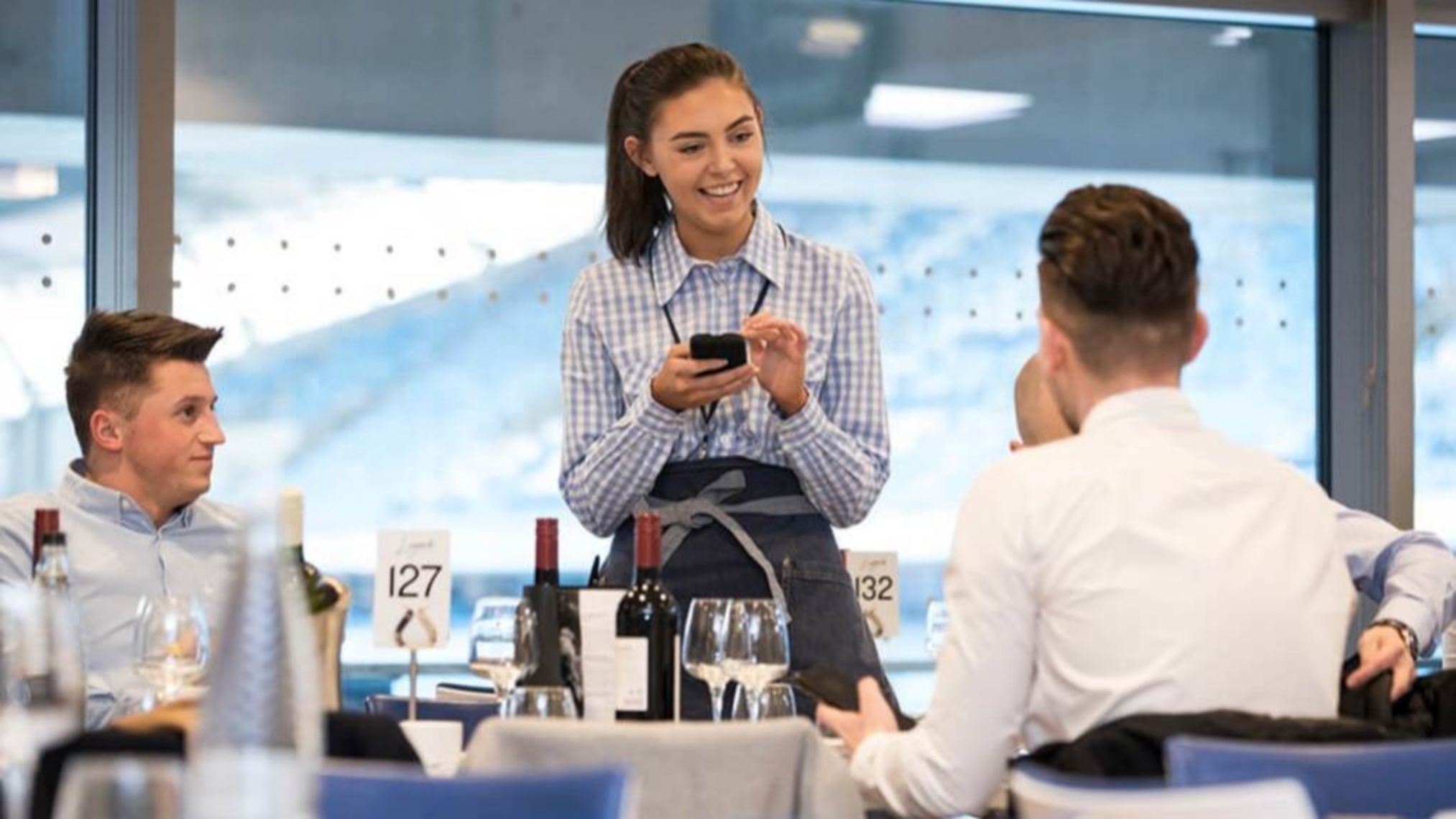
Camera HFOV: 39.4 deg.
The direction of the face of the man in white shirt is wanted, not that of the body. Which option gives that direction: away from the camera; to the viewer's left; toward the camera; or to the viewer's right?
away from the camera

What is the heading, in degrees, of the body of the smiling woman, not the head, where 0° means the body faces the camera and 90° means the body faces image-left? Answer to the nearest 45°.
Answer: approximately 0°

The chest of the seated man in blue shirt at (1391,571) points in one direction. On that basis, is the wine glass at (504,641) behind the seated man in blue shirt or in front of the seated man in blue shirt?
in front

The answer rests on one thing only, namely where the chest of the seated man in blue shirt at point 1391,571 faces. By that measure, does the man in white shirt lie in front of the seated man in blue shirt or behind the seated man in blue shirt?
in front

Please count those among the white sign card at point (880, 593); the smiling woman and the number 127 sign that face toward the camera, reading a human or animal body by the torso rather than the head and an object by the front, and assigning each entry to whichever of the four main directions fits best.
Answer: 3

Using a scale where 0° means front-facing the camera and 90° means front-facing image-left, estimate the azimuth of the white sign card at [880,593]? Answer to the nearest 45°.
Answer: approximately 0°

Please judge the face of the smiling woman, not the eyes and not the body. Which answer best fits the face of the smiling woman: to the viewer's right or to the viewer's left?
to the viewer's right

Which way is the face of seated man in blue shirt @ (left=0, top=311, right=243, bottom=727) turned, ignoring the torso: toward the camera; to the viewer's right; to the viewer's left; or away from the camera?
to the viewer's right

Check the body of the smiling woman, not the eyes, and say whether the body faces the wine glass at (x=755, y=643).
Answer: yes

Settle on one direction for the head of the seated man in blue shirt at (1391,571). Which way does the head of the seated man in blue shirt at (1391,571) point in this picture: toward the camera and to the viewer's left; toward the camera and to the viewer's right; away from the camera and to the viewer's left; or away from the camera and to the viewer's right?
away from the camera and to the viewer's left

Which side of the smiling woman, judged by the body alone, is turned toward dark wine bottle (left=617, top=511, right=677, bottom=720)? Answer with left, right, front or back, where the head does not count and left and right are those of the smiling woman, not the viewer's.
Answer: front

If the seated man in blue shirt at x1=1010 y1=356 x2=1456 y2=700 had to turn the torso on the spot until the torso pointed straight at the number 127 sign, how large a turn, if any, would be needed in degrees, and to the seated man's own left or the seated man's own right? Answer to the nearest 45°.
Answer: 0° — they already face it
